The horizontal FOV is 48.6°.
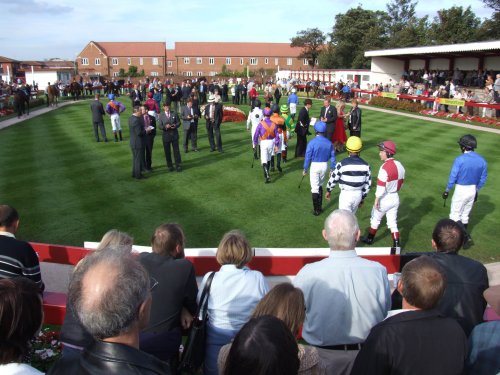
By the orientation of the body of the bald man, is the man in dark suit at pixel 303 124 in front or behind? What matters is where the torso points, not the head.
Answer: in front

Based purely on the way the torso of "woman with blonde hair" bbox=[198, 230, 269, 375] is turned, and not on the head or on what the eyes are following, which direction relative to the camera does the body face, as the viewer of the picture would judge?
away from the camera

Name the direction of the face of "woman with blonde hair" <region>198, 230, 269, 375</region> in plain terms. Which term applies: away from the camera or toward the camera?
away from the camera

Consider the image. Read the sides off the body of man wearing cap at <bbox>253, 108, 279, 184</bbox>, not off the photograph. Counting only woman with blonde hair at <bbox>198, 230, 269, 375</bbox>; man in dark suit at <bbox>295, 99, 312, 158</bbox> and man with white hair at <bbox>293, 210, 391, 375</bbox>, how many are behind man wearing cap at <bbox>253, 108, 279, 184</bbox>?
2

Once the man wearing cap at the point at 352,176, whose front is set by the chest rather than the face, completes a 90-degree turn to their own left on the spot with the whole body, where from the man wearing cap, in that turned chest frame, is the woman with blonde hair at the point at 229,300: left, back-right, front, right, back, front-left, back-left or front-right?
left

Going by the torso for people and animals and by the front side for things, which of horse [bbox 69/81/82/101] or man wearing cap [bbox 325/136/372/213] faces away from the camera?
the man wearing cap

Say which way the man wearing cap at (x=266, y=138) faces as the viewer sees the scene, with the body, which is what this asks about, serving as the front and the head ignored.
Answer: away from the camera

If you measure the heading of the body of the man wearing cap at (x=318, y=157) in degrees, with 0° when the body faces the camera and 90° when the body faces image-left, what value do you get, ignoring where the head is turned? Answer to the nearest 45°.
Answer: approximately 180°

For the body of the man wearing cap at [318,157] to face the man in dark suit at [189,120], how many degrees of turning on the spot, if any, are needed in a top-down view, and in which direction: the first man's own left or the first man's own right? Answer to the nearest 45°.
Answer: approximately 45° to the first man's own left

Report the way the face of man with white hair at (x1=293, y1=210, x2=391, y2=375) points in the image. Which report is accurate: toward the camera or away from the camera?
away from the camera

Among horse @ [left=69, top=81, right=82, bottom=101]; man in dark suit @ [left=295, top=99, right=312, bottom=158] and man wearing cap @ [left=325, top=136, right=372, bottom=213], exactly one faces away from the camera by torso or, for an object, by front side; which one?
the man wearing cap

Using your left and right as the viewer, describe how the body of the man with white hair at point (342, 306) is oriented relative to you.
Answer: facing away from the viewer

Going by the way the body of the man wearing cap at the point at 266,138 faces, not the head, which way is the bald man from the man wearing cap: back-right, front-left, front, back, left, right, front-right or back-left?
back
